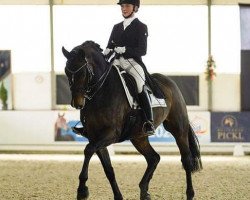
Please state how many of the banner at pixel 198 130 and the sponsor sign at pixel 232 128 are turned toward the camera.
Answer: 2

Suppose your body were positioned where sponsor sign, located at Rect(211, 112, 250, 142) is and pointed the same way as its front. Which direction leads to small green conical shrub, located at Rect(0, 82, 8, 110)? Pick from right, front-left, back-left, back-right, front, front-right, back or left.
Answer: right

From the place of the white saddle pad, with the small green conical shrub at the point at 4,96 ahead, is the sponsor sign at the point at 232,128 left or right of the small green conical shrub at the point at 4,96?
right

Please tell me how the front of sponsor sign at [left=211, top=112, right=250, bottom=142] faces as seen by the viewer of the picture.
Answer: facing the viewer

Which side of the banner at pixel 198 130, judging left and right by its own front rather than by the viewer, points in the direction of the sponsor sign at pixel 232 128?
left

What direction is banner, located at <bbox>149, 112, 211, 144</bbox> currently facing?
toward the camera

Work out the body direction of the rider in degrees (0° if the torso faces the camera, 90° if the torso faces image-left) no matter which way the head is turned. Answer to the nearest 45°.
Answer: approximately 45°

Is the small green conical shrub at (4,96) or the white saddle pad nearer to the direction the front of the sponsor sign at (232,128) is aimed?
the white saddle pad

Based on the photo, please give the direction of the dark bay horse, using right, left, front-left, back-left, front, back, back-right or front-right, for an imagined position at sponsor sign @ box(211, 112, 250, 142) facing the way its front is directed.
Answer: front

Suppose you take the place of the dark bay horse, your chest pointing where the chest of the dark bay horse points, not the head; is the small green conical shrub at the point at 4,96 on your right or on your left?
on your right
